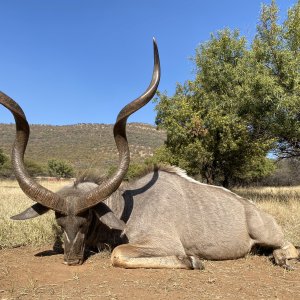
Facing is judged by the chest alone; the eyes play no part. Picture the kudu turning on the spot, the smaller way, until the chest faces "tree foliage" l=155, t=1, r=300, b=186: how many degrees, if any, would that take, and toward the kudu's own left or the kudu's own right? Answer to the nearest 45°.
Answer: approximately 135° to the kudu's own right

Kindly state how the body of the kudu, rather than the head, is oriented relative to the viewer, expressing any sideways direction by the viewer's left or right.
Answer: facing the viewer and to the left of the viewer

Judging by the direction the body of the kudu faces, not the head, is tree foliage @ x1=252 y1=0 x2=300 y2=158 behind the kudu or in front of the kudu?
behind
